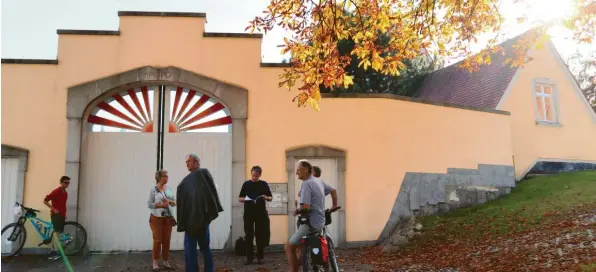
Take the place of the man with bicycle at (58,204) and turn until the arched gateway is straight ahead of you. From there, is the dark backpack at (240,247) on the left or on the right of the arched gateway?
right

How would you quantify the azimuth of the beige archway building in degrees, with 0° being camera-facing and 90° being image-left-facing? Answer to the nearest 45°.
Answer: approximately 0°

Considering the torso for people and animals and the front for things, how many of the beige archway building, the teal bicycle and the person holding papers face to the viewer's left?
1

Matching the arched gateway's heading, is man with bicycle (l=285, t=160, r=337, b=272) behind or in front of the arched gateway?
in front

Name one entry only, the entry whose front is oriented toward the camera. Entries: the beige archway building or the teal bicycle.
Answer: the beige archway building

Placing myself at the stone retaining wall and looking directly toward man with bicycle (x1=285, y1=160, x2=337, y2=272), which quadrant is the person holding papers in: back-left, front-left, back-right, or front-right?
front-right

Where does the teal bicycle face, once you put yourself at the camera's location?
facing to the left of the viewer

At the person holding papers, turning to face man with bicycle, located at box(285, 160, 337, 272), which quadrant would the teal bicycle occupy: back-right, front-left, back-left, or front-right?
back-right

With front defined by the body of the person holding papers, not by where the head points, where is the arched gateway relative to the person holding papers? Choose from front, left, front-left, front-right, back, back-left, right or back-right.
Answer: back-right

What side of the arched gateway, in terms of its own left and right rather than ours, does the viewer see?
front

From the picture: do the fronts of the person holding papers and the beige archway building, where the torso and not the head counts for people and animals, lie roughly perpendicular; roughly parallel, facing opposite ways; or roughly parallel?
roughly parallel

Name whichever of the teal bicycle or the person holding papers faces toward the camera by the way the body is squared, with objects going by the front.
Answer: the person holding papers

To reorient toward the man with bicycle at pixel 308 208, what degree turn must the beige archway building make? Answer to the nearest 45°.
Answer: approximately 45° to its left

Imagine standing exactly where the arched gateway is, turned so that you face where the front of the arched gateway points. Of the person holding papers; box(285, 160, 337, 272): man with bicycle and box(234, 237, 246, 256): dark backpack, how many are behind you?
0
